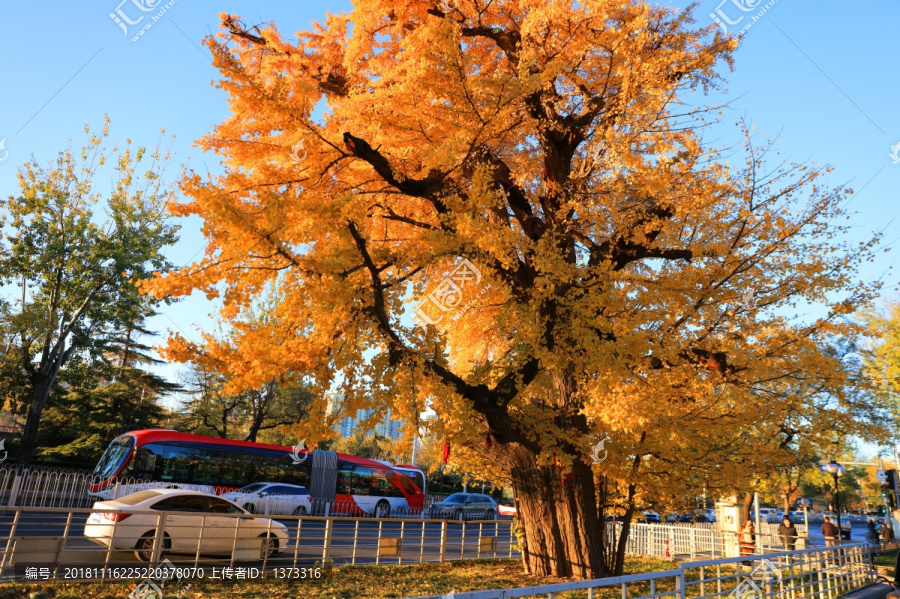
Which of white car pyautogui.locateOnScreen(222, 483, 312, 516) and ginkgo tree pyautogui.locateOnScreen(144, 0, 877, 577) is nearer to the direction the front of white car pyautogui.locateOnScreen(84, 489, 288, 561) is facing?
the ginkgo tree

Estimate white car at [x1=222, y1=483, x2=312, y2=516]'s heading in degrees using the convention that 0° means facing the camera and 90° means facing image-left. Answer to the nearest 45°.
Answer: approximately 45°

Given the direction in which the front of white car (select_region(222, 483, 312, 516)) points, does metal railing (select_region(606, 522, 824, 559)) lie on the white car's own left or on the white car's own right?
on the white car's own left

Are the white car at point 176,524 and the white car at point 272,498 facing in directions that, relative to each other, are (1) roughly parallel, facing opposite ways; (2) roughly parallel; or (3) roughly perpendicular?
roughly parallel, facing opposite ways

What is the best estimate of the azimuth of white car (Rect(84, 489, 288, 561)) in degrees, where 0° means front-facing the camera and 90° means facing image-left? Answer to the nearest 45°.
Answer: approximately 225°

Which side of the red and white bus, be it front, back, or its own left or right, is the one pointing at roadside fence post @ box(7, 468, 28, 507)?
front

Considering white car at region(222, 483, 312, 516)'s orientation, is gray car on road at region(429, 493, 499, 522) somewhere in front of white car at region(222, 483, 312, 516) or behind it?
behind

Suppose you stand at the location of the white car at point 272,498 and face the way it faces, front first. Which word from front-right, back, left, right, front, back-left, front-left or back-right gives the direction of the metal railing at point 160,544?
front-left

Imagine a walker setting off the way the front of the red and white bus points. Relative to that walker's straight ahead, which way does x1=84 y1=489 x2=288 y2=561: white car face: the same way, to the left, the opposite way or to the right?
the opposite way

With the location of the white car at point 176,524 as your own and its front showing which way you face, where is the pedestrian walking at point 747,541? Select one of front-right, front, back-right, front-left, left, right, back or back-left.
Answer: front-right

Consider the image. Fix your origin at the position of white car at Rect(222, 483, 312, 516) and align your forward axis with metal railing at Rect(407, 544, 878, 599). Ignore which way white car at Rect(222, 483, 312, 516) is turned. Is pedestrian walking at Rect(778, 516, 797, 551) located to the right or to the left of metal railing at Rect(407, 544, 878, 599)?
left

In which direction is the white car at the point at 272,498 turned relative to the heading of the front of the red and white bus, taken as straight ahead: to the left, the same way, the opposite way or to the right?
the same way

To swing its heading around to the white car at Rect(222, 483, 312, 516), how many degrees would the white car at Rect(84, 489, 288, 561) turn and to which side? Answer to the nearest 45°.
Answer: approximately 45° to its left

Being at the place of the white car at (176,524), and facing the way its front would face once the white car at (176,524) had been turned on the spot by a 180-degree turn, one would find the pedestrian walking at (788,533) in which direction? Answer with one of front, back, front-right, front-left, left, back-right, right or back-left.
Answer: back-left
